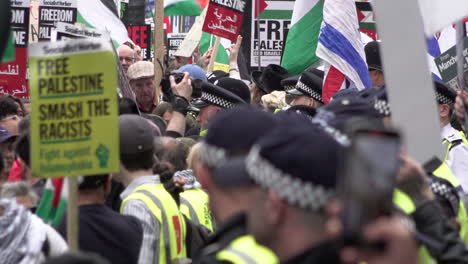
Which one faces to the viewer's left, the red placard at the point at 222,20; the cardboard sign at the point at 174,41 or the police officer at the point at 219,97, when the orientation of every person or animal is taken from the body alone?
the police officer

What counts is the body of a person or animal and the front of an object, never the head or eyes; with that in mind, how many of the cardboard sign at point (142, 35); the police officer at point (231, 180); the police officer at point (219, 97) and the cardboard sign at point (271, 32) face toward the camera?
2

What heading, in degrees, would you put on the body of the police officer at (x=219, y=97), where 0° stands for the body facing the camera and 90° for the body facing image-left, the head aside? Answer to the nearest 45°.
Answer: approximately 90°

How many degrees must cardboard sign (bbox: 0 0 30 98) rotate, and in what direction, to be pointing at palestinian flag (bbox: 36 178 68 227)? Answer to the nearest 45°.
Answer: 0° — it already faces it

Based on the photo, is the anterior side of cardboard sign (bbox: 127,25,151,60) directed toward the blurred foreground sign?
yes
